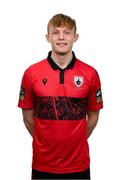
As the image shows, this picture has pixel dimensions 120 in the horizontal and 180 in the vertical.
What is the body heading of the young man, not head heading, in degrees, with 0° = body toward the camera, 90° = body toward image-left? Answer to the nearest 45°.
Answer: approximately 0°
